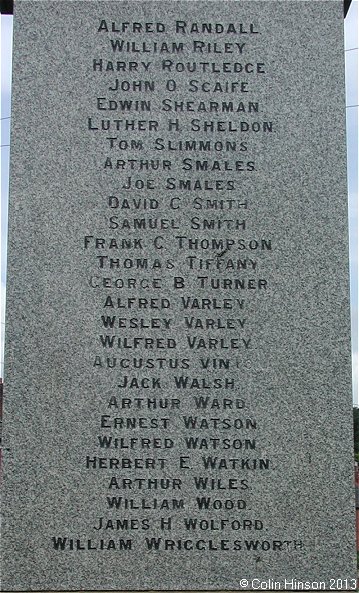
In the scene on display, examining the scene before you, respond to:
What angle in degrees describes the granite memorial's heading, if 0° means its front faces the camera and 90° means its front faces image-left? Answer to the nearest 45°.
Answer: approximately 0°
